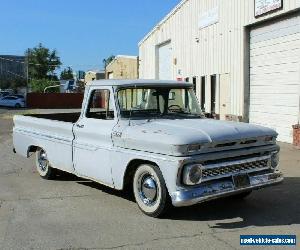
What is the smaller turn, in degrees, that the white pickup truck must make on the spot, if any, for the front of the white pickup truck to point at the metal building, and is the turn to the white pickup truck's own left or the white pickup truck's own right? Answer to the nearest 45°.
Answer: approximately 135° to the white pickup truck's own left

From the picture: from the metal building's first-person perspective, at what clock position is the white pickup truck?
The white pickup truck is roughly at 11 o'clock from the metal building.

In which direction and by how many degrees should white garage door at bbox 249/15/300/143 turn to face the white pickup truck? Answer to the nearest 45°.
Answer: approximately 45° to its left

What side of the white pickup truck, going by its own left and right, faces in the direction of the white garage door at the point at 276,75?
left

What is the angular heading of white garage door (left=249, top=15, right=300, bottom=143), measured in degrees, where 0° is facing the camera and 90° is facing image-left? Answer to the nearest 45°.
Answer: approximately 45°

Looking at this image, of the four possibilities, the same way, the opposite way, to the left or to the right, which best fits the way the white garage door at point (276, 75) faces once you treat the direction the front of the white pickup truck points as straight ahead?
to the right
